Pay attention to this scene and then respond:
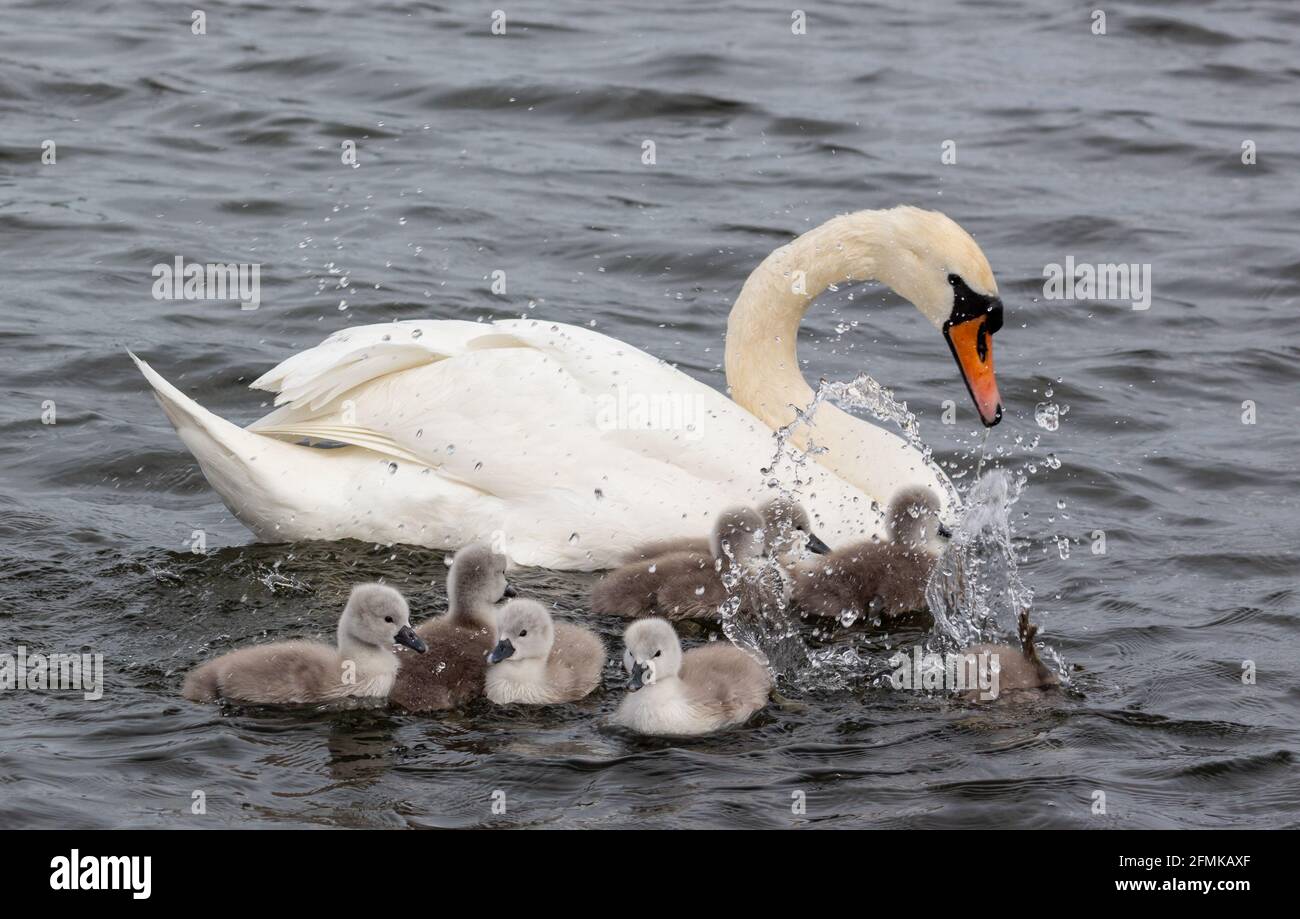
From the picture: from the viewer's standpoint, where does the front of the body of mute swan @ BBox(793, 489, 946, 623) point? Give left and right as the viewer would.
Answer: facing to the right of the viewer

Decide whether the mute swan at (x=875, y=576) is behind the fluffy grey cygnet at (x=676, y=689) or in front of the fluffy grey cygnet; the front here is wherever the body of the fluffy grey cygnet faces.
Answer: behind

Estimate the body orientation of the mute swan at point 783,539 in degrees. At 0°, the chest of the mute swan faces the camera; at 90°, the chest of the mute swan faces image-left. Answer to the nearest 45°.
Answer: approximately 270°

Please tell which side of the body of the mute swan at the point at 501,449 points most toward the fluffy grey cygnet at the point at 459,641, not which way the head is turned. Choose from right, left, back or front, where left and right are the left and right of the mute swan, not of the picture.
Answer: right

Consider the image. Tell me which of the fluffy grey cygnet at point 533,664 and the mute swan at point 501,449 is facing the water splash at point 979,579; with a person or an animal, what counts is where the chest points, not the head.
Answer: the mute swan

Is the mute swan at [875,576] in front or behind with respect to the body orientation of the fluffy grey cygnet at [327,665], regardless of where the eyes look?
in front

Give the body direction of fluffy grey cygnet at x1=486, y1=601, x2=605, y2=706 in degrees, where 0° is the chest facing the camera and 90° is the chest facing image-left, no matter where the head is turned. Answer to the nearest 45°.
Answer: approximately 45°

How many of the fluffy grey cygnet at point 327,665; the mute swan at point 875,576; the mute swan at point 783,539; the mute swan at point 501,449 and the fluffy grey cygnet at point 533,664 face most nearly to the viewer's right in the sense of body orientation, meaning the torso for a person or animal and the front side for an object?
4

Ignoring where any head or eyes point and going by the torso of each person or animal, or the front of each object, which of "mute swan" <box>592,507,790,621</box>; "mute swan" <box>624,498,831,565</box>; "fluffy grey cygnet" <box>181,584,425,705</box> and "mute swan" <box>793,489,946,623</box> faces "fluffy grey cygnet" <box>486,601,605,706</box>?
"fluffy grey cygnet" <box>181,584,425,705</box>

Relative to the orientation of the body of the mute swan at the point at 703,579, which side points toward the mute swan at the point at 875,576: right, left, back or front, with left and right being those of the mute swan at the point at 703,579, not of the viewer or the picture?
front

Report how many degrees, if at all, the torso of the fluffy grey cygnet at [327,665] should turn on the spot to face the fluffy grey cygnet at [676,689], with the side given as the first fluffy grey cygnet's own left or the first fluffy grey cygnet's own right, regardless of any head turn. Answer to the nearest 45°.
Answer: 0° — it already faces it

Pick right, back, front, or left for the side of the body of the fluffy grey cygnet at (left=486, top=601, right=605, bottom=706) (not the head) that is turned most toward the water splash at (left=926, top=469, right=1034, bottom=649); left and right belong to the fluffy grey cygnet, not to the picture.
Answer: back

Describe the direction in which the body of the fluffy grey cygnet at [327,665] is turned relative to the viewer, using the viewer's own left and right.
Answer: facing to the right of the viewer

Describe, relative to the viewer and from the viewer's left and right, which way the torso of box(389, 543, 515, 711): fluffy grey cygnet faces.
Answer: facing away from the viewer and to the right of the viewer
